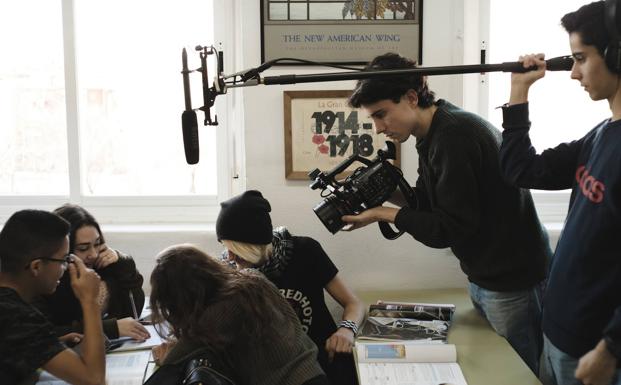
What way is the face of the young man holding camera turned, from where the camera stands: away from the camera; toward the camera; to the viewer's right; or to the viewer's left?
to the viewer's left

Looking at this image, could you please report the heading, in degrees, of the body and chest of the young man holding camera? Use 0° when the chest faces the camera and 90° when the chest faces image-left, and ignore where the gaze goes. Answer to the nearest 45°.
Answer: approximately 90°

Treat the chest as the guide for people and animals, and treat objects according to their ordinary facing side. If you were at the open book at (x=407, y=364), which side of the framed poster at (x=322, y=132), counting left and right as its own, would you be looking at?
front

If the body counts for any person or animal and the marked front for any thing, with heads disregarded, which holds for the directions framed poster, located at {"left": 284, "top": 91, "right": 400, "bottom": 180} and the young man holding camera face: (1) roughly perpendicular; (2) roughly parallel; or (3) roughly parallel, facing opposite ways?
roughly perpendicular

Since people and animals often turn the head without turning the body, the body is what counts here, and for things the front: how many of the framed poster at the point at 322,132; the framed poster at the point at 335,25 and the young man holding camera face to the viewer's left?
1

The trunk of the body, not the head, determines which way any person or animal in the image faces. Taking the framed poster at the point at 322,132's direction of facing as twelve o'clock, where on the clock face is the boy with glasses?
The boy with glasses is roughly at 1 o'clock from the framed poster.

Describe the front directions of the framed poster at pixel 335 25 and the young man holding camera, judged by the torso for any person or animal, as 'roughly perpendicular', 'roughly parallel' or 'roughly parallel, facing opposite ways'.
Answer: roughly perpendicular

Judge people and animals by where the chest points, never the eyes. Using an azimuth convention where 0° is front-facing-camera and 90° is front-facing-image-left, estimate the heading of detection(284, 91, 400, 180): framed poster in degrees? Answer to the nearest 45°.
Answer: approximately 0°

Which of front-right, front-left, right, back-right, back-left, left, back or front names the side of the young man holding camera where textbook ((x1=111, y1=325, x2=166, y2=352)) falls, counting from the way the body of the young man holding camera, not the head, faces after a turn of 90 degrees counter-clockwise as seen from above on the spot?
right

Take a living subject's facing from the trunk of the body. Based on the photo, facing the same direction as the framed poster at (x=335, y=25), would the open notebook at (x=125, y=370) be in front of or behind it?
in front

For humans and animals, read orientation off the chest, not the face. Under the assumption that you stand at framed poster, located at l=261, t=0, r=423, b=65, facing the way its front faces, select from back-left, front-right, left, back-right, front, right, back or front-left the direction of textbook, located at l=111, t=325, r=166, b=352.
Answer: front-right

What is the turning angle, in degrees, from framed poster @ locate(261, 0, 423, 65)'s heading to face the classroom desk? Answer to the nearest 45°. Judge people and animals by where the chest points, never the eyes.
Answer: approximately 45° to its left
